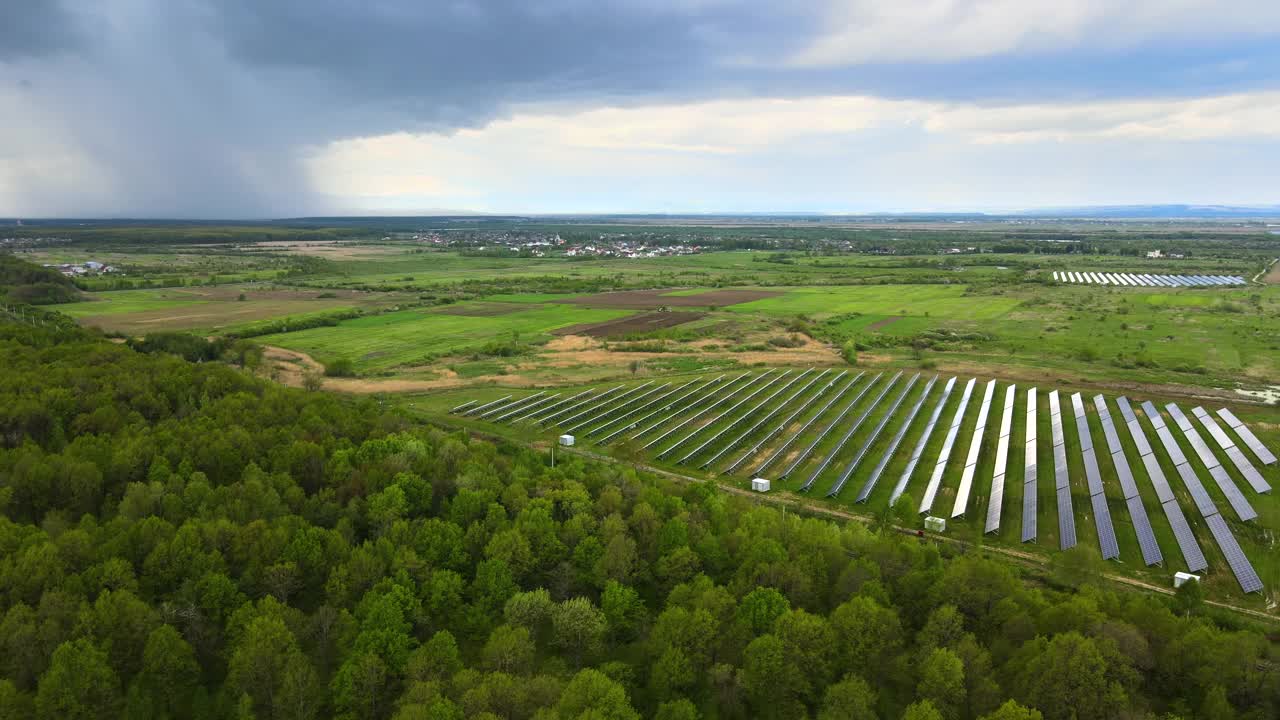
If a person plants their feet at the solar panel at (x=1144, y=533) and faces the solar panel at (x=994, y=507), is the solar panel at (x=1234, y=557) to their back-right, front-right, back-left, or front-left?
back-left

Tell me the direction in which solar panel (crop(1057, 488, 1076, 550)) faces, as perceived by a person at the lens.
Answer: facing to the left of the viewer

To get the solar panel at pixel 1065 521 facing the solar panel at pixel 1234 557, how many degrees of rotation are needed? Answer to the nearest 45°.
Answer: approximately 180°

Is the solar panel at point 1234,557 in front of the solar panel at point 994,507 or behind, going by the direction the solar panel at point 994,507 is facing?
behind

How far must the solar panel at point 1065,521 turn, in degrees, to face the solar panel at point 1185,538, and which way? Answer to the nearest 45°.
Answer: approximately 180°

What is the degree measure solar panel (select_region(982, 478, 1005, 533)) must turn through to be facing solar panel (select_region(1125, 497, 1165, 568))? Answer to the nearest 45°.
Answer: approximately 180°

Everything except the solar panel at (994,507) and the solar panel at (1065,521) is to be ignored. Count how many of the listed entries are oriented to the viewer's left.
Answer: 2

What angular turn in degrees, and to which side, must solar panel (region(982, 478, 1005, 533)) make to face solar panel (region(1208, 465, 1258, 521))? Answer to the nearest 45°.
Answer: approximately 135° to its right

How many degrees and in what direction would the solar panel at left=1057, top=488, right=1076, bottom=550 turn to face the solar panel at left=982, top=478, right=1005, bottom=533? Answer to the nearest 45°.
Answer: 0° — it already faces it

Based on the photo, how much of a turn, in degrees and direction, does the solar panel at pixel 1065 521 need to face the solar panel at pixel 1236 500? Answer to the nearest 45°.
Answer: approximately 135° to its right

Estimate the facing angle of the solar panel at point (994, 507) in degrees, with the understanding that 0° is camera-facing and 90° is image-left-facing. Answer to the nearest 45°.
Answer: approximately 90°
